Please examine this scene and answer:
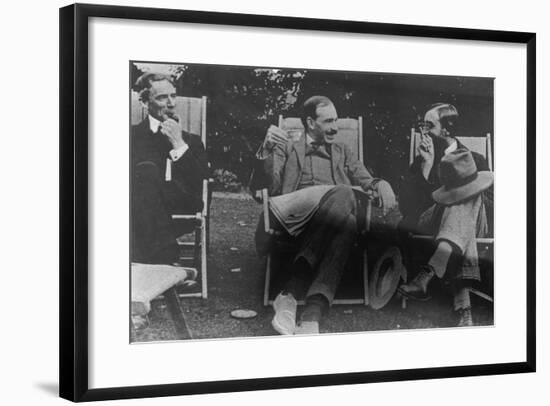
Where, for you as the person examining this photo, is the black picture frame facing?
facing the viewer and to the right of the viewer
